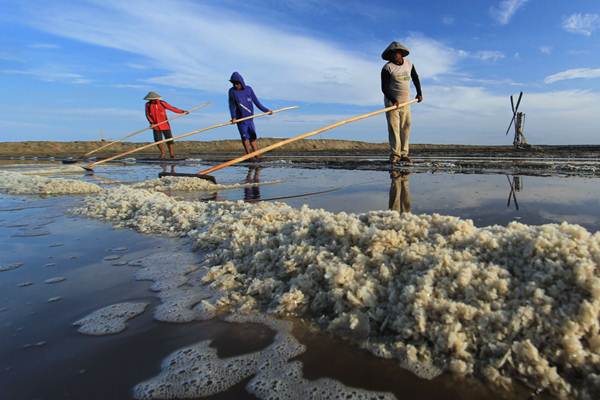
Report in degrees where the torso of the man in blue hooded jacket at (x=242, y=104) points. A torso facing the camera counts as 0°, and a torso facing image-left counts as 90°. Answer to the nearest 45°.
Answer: approximately 0°

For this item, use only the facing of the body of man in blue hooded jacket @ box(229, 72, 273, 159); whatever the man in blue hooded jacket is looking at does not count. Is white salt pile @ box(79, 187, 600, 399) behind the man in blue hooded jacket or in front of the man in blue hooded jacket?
in front

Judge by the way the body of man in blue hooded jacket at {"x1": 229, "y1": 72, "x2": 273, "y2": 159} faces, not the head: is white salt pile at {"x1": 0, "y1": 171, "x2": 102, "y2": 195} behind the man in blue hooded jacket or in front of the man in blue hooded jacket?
in front

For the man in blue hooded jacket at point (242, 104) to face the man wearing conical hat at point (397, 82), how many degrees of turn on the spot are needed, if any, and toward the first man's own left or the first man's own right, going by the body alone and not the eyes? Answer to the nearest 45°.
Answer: approximately 45° to the first man's own left
